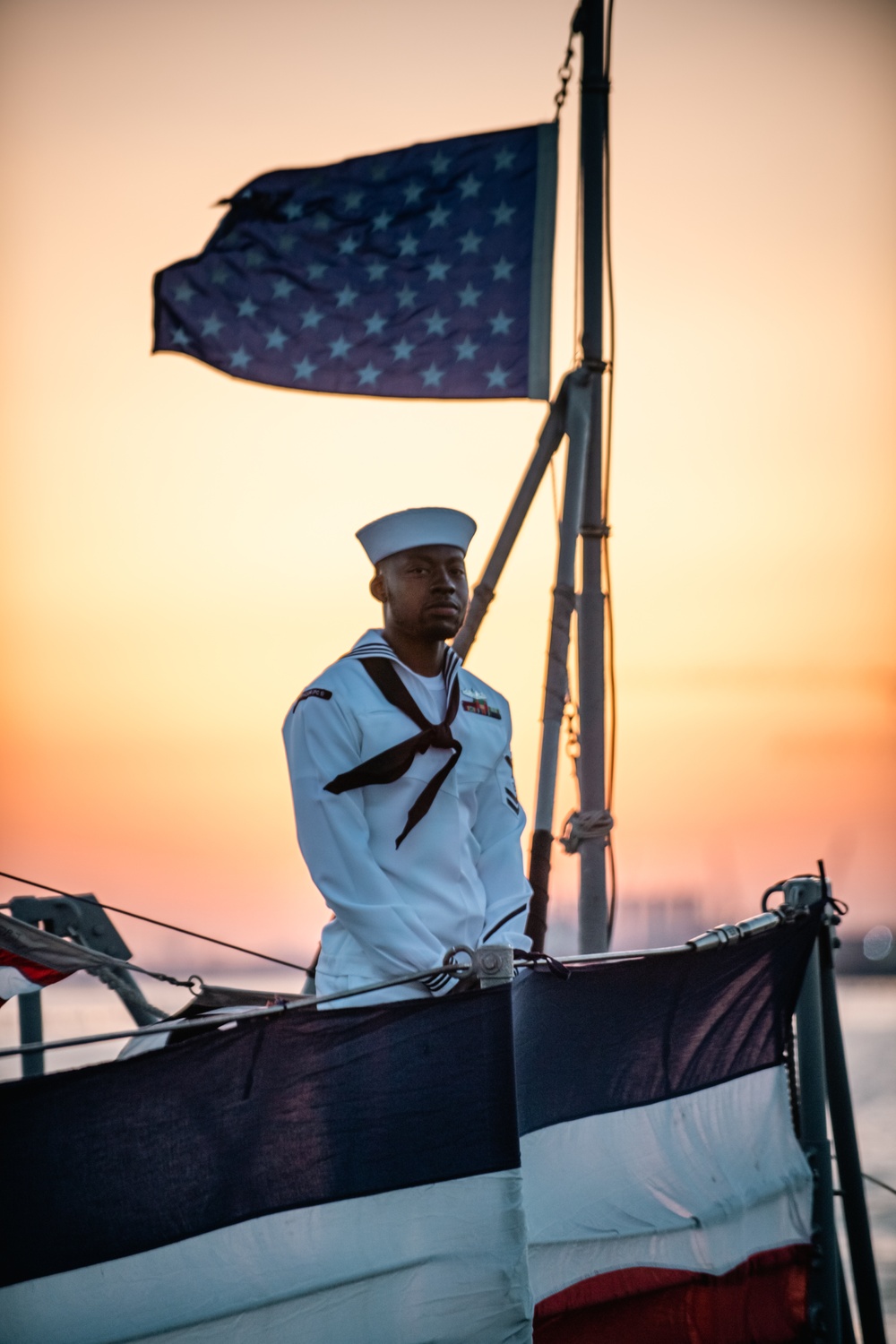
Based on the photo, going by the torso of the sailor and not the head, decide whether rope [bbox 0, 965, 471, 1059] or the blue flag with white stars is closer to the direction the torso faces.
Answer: the rope

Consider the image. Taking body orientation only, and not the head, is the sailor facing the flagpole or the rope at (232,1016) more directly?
the rope

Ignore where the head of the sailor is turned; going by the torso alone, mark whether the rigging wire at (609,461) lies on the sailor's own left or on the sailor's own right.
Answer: on the sailor's own left

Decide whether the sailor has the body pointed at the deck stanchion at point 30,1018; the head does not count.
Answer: no

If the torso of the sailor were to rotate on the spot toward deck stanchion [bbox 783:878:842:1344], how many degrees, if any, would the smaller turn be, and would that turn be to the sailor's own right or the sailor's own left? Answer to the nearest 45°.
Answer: approximately 90° to the sailor's own left

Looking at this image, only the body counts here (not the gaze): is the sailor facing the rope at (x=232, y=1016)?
no

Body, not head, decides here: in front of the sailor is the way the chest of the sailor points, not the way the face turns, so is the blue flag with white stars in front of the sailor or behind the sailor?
behind

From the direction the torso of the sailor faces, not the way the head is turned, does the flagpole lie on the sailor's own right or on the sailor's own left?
on the sailor's own left

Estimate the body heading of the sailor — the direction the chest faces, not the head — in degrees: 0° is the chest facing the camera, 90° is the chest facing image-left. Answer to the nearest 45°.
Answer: approximately 315°

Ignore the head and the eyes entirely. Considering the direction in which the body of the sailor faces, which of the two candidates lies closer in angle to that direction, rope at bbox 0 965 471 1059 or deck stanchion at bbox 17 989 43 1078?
the rope
